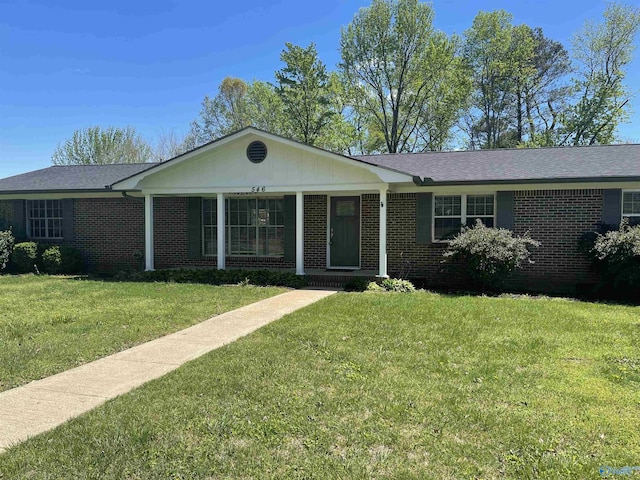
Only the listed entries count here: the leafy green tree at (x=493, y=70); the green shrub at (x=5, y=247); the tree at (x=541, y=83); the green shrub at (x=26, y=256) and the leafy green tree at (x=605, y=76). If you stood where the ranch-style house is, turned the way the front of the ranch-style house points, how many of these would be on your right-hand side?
2

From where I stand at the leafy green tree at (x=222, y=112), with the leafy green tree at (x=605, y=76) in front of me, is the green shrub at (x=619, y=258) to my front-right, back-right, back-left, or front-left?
front-right

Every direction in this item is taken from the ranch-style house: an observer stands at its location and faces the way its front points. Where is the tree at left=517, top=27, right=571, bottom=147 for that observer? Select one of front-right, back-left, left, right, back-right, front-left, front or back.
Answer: back-left

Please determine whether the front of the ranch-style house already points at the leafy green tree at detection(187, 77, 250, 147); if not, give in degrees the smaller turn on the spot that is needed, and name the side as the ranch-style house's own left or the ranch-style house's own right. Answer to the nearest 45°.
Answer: approximately 180°

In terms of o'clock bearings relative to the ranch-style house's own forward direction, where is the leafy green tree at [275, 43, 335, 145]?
The leafy green tree is roughly at 6 o'clock from the ranch-style house.

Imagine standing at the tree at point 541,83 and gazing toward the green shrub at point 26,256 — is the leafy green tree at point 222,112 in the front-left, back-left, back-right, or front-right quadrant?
front-right

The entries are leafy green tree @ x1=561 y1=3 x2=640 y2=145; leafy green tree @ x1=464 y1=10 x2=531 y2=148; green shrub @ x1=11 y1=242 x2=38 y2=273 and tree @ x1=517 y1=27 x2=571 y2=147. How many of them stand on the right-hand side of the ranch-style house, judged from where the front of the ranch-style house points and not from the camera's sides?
1

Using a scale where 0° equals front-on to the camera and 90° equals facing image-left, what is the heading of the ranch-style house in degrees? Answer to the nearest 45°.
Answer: approximately 0°

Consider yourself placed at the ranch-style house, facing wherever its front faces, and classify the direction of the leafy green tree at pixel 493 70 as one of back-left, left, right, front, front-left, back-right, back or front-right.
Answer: back-left

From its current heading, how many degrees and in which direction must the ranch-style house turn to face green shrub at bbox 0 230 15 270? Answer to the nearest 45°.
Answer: approximately 90° to its right

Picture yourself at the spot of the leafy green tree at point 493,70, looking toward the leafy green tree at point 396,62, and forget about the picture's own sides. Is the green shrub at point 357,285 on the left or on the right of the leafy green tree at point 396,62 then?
left

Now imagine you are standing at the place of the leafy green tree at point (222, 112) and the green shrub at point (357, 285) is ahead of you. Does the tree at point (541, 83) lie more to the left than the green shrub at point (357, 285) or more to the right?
left

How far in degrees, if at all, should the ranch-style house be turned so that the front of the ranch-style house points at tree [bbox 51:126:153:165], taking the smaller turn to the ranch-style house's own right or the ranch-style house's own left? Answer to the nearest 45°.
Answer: approximately 135° to the ranch-style house's own right

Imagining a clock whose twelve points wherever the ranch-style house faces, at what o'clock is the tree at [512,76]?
The tree is roughly at 7 o'clock from the ranch-style house.

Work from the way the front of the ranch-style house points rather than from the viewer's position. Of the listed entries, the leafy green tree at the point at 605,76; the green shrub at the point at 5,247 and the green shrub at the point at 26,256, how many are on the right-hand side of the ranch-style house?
2

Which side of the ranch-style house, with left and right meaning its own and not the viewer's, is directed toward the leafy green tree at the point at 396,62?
back

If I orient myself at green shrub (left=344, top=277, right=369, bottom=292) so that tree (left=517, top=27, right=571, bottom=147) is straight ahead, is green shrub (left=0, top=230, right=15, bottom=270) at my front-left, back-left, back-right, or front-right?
back-left
